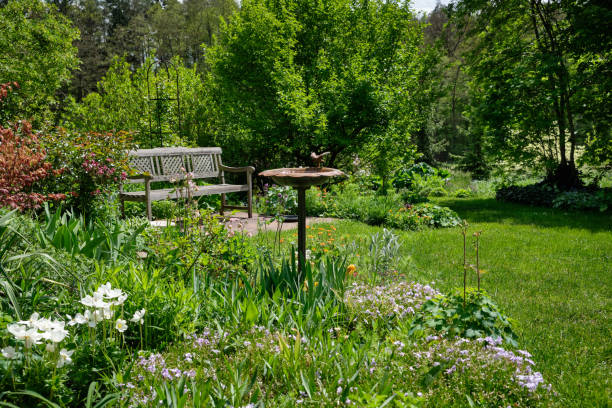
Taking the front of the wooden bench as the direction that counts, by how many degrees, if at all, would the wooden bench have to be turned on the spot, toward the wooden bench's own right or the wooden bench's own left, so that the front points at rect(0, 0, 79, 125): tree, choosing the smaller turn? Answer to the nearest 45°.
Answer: approximately 180°

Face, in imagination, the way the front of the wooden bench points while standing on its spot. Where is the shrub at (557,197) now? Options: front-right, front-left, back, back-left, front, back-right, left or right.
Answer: front-left

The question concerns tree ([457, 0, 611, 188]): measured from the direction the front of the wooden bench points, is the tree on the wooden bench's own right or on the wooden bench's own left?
on the wooden bench's own left

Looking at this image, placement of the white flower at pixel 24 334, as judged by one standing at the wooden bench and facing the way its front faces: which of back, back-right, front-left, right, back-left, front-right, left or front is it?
front-right

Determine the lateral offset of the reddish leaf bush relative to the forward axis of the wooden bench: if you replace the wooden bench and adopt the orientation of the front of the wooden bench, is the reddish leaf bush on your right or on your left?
on your right

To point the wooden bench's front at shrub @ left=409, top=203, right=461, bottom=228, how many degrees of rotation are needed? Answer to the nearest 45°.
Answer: approximately 45° to its left

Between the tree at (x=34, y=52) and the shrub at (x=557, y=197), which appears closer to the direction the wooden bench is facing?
the shrub

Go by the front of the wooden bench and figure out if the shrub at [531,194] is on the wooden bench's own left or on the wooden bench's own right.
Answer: on the wooden bench's own left

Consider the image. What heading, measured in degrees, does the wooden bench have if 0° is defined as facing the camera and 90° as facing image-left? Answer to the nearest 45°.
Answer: approximately 315°
